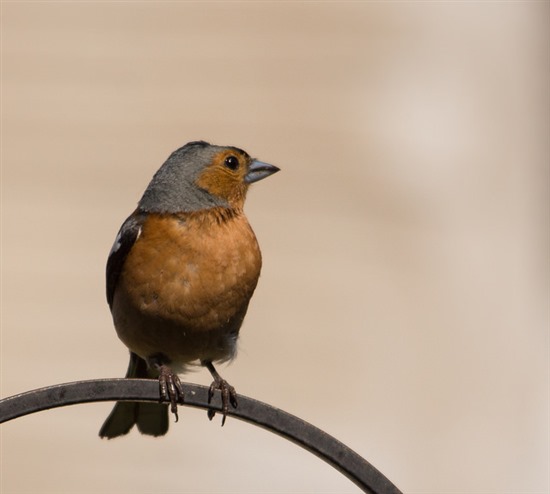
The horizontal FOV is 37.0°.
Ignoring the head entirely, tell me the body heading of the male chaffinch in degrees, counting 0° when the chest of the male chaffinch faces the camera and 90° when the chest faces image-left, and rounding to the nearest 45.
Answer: approximately 315°
